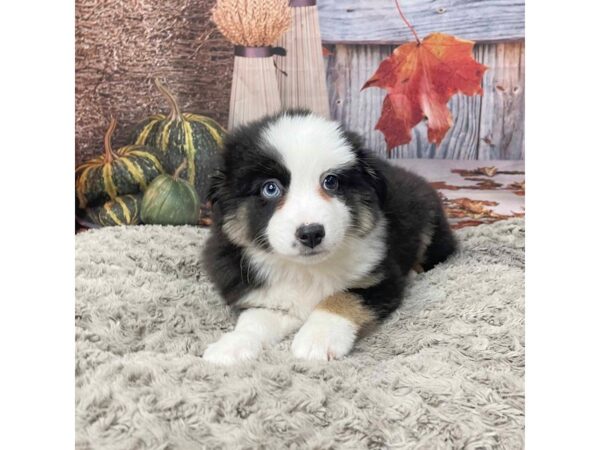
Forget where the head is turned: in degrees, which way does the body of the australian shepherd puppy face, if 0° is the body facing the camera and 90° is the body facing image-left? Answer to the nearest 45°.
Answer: approximately 45°
